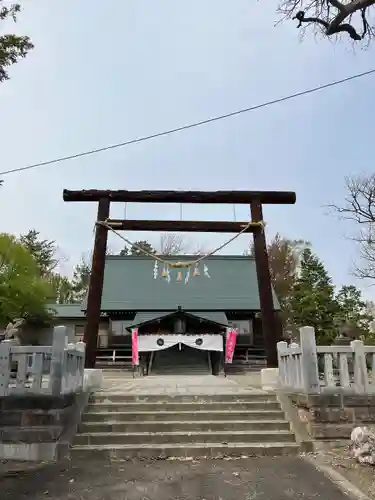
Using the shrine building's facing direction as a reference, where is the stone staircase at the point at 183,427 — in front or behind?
in front

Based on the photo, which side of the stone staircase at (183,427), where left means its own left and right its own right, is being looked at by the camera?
front

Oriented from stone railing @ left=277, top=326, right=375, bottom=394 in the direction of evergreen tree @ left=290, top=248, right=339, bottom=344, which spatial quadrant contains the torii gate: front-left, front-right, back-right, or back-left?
front-left

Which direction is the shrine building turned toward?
toward the camera

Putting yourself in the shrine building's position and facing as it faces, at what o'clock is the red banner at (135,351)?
The red banner is roughly at 1 o'clock from the shrine building.

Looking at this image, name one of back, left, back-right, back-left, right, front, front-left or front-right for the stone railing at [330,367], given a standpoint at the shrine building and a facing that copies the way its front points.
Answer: front

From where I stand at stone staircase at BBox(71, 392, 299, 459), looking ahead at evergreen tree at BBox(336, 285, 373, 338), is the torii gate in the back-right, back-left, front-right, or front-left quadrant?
front-left

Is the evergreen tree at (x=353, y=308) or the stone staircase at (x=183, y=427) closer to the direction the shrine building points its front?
the stone staircase

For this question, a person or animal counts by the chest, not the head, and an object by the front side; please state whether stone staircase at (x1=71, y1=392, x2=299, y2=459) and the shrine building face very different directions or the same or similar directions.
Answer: same or similar directions

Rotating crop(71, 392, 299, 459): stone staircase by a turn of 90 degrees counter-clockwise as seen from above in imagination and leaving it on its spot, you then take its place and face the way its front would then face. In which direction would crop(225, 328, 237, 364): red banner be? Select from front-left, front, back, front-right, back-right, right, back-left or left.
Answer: left

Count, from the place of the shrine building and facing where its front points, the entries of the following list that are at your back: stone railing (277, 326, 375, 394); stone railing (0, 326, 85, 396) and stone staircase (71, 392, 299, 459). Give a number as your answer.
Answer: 0

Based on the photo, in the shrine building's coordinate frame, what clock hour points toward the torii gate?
The torii gate is roughly at 12 o'clock from the shrine building.

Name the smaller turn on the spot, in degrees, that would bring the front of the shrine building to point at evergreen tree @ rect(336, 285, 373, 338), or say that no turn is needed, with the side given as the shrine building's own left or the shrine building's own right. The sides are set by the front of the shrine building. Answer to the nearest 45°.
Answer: approximately 135° to the shrine building's own left

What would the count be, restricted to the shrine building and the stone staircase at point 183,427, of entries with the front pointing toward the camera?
2

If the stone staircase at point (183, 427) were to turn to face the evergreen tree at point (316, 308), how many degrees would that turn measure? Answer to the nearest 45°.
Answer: approximately 135° to its left
